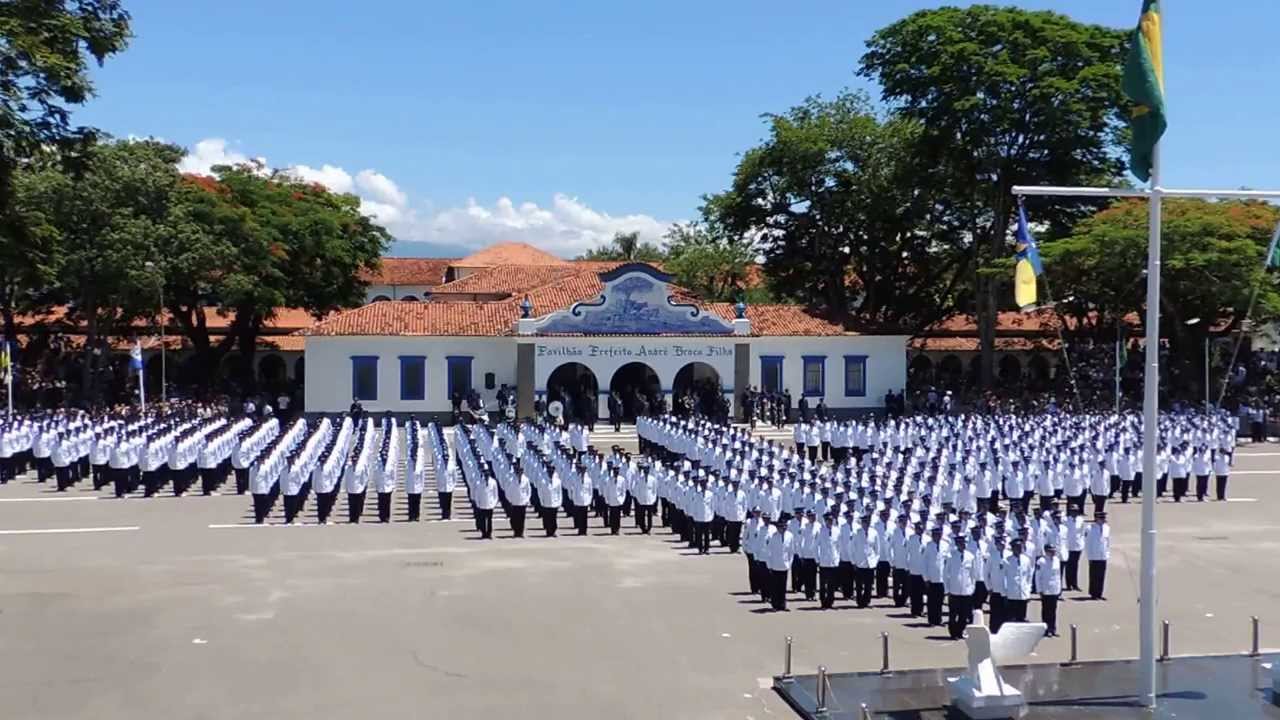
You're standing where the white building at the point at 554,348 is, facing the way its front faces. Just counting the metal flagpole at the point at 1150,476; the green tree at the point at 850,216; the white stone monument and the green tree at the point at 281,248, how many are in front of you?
2

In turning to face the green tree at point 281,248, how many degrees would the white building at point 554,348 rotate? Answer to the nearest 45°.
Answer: approximately 135° to its right

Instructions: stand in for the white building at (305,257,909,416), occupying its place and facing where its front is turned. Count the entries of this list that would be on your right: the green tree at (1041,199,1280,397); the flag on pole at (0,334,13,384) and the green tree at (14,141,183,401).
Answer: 2

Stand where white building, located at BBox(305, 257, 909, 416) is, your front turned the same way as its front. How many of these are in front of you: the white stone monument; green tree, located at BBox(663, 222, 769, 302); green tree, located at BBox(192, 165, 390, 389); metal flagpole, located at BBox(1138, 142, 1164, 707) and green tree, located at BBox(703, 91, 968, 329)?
2

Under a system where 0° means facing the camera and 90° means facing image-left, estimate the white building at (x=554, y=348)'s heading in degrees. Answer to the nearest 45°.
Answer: approximately 0°

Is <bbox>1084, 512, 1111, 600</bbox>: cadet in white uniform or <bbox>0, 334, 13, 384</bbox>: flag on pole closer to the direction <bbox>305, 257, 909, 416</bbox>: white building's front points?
the cadet in white uniform

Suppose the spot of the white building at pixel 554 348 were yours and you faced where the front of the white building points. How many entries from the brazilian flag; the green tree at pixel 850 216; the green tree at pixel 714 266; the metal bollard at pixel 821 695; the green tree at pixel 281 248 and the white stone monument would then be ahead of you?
3

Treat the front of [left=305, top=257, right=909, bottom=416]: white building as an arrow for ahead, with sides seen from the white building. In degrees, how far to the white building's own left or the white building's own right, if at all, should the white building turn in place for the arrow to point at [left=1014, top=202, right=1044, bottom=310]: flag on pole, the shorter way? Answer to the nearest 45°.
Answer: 0° — it already faces it

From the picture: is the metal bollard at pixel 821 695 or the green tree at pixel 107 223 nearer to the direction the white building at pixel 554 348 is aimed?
the metal bollard

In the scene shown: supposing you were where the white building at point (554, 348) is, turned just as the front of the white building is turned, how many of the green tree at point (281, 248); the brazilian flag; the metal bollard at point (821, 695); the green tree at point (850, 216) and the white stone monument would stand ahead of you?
3

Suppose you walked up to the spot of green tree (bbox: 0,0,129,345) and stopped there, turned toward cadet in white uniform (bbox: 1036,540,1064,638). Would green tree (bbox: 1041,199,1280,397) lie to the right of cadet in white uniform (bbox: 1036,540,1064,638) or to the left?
left

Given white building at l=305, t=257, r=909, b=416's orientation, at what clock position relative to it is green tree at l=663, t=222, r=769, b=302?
The green tree is roughly at 7 o'clock from the white building.

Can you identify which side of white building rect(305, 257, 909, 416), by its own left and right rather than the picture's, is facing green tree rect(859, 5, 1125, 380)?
left

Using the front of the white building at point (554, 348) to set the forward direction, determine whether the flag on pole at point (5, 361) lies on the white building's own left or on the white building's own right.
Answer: on the white building's own right

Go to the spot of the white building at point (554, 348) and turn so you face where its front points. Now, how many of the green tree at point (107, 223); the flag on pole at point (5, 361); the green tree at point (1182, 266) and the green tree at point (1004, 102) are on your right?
2

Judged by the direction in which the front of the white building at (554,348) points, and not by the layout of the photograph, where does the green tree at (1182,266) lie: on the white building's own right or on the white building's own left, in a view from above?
on the white building's own left
